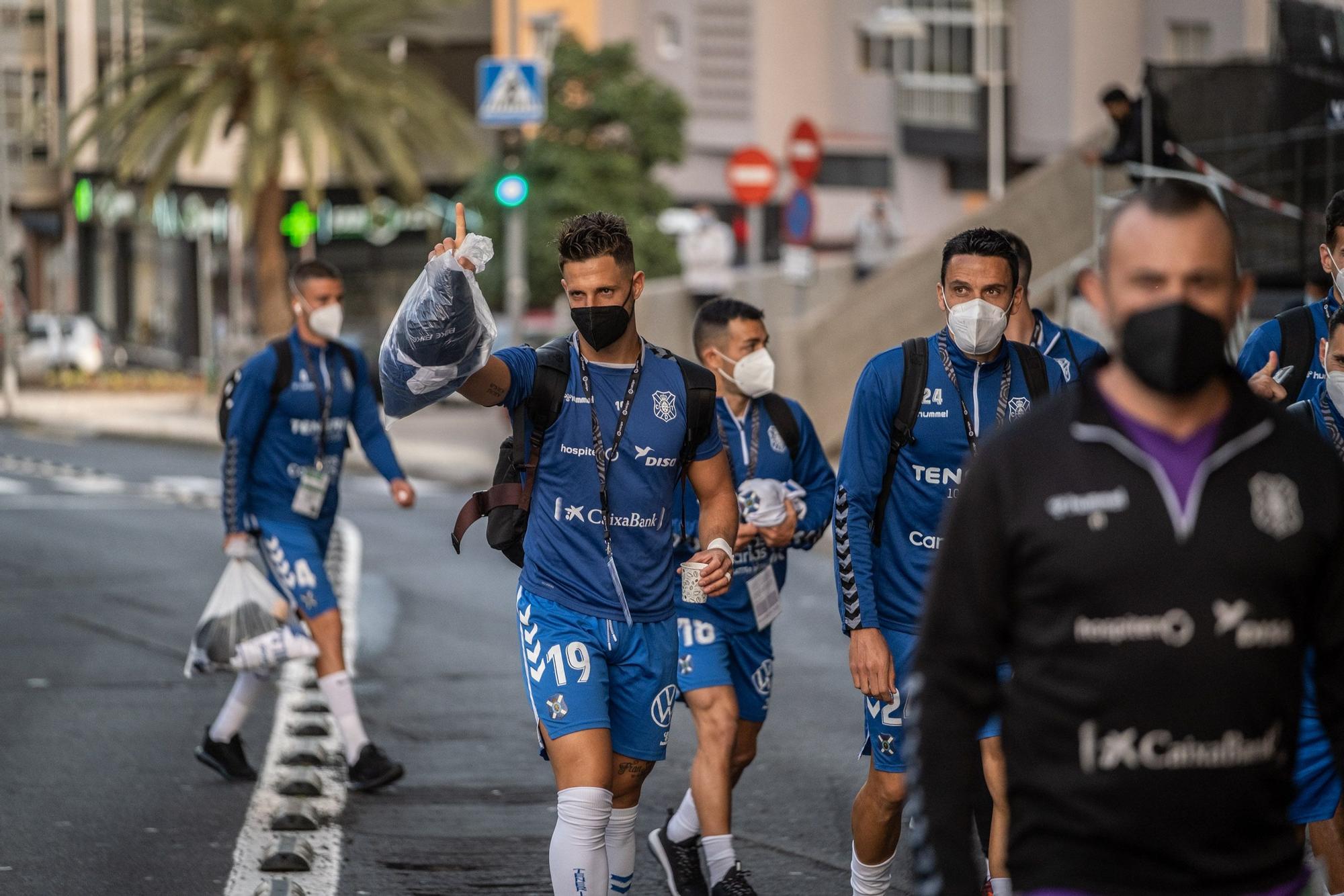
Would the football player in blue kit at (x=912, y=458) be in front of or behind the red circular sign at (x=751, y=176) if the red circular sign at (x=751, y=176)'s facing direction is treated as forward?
in front

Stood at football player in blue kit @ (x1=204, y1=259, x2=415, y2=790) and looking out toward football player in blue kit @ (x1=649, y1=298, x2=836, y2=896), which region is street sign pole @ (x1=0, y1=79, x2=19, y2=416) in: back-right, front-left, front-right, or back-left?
back-left

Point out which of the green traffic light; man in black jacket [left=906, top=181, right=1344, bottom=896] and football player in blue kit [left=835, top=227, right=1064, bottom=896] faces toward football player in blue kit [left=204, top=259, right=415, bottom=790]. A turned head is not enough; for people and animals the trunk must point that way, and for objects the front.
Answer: the green traffic light

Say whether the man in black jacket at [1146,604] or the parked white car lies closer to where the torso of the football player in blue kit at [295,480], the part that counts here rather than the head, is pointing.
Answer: the man in black jacket

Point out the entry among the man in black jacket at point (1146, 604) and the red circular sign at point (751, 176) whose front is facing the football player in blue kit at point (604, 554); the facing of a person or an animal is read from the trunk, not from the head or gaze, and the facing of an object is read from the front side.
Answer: the red circular sign

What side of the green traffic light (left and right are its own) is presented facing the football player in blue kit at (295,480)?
front

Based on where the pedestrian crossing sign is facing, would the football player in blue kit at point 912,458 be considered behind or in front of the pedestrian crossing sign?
in front

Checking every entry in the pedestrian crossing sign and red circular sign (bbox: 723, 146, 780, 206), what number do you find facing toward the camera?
2
